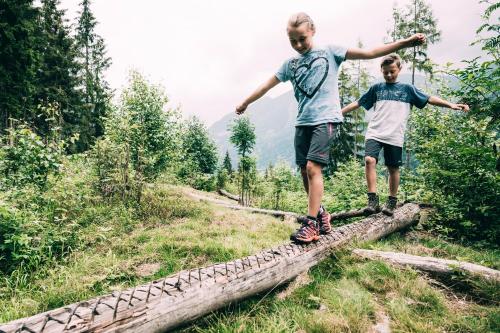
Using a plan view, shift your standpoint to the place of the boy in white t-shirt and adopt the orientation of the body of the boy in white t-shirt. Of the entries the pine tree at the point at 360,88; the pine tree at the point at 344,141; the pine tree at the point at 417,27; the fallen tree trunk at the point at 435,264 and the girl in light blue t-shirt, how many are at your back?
3

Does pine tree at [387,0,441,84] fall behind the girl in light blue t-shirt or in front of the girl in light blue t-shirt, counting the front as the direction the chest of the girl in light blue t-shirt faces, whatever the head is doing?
behind

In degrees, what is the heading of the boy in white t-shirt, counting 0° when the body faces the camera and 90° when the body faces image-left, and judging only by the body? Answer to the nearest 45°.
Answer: approximately 0°

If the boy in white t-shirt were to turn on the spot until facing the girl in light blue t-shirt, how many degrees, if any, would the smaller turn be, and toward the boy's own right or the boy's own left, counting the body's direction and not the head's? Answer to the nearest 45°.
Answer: approximately 45° to the boy's own right

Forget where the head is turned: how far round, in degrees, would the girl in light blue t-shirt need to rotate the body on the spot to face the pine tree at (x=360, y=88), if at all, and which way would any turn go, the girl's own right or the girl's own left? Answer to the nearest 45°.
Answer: approximately 135° to the girl's own right

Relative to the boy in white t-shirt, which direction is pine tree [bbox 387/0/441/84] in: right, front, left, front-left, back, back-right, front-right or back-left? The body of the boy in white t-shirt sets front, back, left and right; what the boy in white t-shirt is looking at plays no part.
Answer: back

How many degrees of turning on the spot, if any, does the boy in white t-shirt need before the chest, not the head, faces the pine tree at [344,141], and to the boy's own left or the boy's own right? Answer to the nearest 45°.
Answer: approximately 180°

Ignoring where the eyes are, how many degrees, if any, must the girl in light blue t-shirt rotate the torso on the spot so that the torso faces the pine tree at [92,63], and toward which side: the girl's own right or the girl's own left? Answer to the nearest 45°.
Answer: approximately 90° to the girl's own right

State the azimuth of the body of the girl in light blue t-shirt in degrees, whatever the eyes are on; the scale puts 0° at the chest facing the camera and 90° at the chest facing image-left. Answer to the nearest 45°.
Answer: approximately 45°
